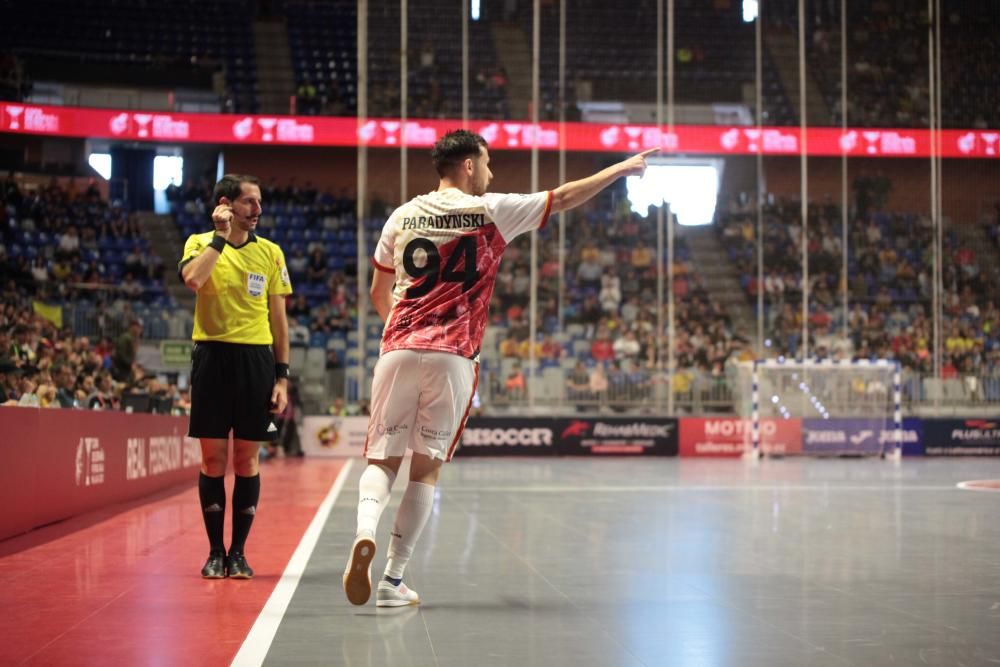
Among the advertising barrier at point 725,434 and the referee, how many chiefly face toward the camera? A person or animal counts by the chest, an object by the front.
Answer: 2

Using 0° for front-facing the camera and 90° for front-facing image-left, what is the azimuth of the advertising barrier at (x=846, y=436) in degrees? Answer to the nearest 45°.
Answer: approximately 0°

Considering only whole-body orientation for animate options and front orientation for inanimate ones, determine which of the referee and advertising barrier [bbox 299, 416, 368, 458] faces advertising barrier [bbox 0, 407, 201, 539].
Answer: advertising barrier [bbox 299, 416, 368, 458]

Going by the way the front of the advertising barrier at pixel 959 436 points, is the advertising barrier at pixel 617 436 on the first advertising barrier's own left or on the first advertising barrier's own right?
on the first advertising barrier's own right

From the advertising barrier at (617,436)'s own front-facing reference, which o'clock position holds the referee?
The referee is roughly at 12 o'clock from the advertising barrier.

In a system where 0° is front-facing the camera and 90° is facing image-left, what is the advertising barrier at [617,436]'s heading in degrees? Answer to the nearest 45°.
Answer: approximately 0°

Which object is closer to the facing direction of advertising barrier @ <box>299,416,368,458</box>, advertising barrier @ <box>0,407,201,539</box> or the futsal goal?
the advertising barrier

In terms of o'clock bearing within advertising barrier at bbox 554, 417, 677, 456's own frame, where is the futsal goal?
The futsal goal is roughly at 9 o'clock from the advertising barrier.

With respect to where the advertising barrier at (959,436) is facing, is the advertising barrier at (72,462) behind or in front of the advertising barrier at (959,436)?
in front
